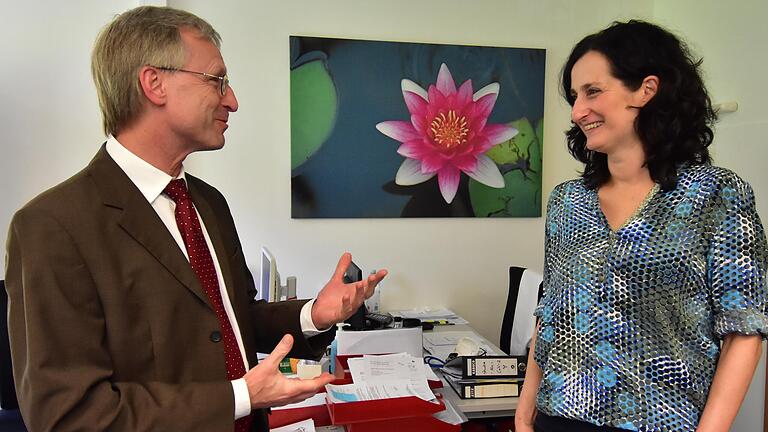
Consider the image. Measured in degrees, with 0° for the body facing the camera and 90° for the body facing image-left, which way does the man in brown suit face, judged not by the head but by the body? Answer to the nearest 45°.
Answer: approximately 315°

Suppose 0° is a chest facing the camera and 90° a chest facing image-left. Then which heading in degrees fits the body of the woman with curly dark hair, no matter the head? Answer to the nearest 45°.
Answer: approximately 45°

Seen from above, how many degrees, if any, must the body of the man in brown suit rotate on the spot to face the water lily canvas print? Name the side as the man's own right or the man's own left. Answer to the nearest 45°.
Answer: approximately 90° to the man's own left

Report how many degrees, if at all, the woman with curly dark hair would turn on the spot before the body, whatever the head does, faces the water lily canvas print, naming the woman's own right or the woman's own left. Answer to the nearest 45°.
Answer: approximately 90° to the woman's own right

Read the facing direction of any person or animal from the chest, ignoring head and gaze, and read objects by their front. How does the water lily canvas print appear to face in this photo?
toward the camera

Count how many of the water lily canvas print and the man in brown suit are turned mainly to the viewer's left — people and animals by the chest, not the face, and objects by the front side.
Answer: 0

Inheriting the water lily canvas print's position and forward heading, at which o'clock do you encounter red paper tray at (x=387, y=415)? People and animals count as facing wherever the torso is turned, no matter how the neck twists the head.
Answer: The red paper tray is roughly at 12 o'clock from the water lily canvas print.

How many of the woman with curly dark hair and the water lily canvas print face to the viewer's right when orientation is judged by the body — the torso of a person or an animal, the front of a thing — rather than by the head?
0

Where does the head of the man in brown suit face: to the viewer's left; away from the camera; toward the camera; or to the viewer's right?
to the viewer's right

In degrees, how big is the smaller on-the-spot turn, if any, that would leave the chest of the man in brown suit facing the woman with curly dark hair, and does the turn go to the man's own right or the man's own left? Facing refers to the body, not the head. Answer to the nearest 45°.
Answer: approximately 45° to the man's own left

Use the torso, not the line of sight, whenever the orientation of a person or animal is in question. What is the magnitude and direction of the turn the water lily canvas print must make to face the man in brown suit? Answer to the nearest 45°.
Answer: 0° — it already faces them

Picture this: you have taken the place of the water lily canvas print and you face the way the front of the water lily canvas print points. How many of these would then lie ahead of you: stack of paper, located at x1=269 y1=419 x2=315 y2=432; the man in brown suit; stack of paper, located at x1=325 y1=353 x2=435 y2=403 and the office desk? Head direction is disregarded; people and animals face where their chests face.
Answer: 4

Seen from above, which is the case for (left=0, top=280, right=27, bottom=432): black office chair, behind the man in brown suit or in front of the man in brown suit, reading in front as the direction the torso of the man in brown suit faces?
behind
